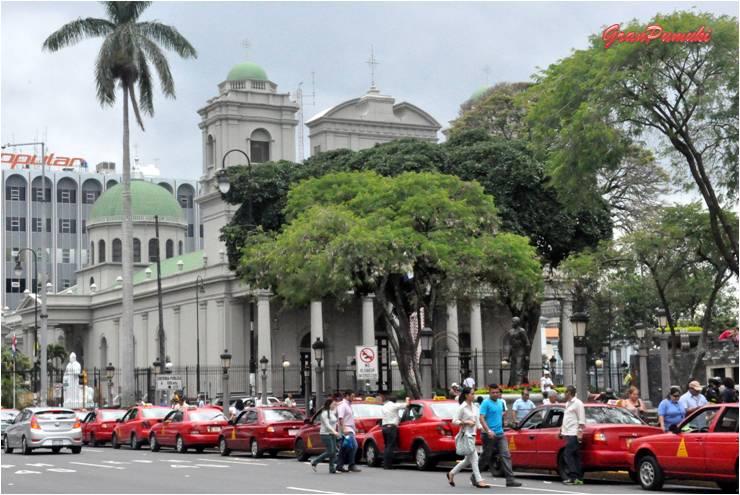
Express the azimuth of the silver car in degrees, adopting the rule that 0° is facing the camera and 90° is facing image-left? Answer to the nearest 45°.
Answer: approximately 135°

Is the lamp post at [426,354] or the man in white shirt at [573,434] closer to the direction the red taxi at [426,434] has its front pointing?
the lamp post

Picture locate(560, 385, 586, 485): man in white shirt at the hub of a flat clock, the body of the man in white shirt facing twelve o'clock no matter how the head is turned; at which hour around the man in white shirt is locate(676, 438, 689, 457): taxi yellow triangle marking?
The taxi yellow triangle marking is roughly at 8 o'clock from the man in white shirt.

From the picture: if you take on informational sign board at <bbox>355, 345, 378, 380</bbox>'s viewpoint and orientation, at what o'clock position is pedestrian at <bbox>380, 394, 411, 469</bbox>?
The pedestrian is roughly at 12 o'clock from the informational sign board.

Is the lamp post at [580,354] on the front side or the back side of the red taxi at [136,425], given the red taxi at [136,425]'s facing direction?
on the back side

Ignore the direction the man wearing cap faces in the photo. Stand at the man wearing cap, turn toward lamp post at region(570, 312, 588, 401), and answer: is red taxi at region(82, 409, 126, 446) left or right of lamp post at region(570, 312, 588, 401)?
left

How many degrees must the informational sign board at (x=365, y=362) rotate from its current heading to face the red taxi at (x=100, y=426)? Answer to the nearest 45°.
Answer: approximately 135° to its right

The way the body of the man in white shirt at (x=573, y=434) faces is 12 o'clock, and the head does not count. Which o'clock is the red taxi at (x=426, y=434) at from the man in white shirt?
The red taxi is roughly at 2 o'clock from the man in white shirt.

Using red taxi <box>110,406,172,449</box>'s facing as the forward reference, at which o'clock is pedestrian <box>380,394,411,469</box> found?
The pedestrian is roughly at 7 o'clock from the red taxi.

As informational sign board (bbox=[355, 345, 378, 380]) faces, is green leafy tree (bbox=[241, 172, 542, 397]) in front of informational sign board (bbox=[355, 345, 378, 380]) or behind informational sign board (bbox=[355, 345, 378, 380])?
behind

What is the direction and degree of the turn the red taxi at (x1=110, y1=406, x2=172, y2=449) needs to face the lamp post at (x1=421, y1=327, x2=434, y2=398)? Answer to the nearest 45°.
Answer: approximately 135° to its right

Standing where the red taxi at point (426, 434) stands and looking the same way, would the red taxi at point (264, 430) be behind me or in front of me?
in front
